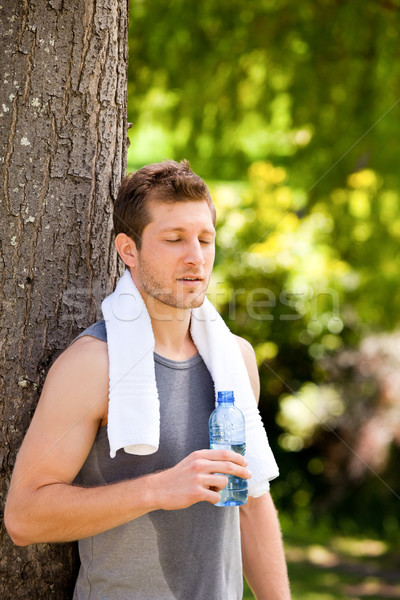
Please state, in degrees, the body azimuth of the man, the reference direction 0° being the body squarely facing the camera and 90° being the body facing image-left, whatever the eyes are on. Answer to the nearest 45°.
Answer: approximately 315°

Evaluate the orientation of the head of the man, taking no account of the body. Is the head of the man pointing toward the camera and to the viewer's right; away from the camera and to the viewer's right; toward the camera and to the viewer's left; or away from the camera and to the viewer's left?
toward the camera and to the viewer's right
